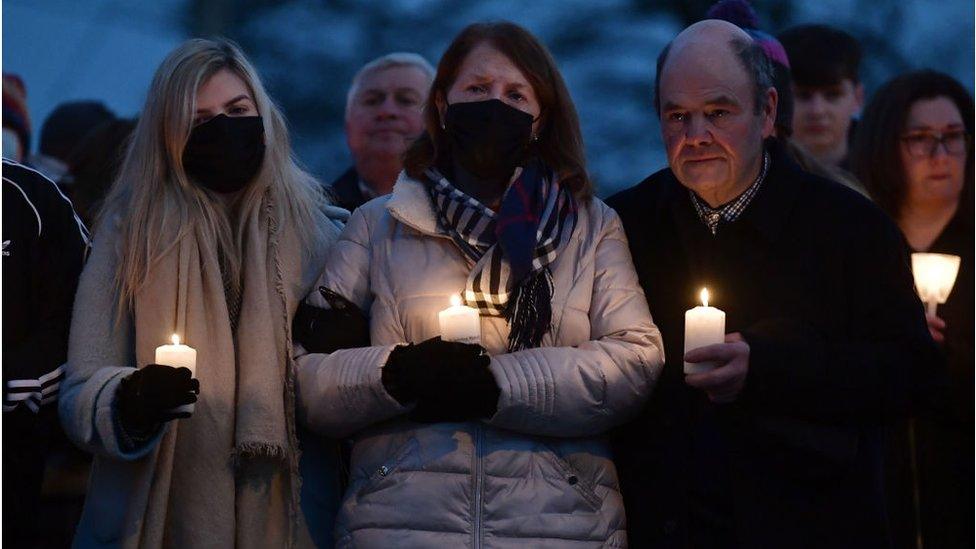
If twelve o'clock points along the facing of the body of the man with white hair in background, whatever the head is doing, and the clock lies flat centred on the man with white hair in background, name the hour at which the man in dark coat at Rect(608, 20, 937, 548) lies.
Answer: The man in dark coat is roughly at 11 o'clock from the man with white hair in background.

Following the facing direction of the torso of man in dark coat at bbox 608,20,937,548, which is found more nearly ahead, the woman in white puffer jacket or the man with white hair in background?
the woman in white puffer jacket

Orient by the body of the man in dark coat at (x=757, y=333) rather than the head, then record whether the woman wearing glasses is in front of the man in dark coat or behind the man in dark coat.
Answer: behind

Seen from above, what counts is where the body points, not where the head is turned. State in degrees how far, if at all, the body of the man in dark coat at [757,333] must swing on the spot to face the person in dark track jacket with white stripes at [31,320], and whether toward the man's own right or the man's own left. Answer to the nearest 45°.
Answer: approximately 45° to the man's own right

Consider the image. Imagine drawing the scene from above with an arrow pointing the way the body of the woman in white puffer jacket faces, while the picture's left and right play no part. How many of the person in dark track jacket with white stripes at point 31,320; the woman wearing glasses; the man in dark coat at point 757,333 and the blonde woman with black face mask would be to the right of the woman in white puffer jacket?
2

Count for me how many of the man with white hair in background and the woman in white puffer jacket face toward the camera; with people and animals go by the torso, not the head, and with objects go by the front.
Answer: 2

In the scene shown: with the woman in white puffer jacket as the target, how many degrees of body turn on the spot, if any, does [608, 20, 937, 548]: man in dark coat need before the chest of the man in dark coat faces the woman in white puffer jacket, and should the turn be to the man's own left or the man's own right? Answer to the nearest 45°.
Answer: approximately 45° to the man's own right

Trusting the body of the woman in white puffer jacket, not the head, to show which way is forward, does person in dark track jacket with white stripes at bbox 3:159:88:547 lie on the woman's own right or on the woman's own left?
on the woman's own right

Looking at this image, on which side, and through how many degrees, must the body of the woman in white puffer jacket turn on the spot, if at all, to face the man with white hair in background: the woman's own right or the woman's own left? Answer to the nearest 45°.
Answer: approximately 180°

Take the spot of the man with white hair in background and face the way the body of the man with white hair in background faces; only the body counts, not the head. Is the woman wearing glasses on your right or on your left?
on your left
